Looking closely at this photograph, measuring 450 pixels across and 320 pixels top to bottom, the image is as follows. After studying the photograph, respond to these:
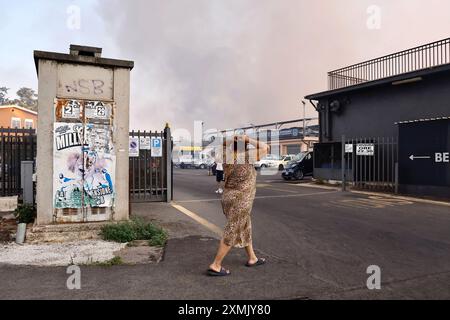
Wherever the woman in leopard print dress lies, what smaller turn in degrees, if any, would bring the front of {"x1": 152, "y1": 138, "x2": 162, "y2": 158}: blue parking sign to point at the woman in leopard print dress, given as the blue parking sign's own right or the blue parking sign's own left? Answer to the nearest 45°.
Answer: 0° — it already faces them

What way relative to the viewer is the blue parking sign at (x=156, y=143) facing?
toward the camera

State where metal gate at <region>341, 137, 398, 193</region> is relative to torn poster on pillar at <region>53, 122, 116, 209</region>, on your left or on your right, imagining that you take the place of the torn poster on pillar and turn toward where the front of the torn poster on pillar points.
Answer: on your left

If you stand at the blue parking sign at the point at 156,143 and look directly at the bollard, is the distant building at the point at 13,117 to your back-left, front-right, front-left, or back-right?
back-right

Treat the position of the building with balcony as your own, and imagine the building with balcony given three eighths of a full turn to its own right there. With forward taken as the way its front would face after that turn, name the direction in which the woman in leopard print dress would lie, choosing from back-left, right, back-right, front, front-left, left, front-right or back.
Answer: back

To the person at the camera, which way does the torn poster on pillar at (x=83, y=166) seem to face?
facing the viewer

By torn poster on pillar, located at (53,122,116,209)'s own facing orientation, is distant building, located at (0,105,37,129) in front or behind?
behind

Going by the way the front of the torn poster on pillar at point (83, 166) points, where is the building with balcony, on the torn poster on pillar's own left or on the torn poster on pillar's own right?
on the torn poster on pillar's own left

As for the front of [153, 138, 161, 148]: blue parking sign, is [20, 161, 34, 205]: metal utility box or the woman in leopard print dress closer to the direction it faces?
the woman in leopard print dress

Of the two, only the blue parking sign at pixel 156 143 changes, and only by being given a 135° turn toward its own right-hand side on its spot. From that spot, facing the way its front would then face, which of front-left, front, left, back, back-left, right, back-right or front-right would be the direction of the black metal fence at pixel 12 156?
front-left

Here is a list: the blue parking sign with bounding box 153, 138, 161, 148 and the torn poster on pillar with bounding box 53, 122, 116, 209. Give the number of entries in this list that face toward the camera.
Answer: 2

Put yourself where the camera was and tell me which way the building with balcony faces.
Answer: facing the viewer and to the left of the viewer

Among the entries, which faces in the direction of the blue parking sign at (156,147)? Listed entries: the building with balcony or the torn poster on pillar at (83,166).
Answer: the building with balcony

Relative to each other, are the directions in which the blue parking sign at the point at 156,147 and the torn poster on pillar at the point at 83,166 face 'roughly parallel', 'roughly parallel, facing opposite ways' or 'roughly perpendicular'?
roughly parallel

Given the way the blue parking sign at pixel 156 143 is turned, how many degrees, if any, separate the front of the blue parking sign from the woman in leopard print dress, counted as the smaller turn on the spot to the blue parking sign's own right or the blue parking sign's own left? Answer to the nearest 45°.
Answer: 0° — it already faces them

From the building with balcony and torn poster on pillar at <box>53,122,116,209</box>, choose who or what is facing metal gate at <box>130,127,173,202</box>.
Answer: the building with balcony

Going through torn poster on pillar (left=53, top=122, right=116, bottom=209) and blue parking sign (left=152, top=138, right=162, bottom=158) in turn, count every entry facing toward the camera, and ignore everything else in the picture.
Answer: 2

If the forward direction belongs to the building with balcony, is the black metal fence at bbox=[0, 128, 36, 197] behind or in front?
in front
